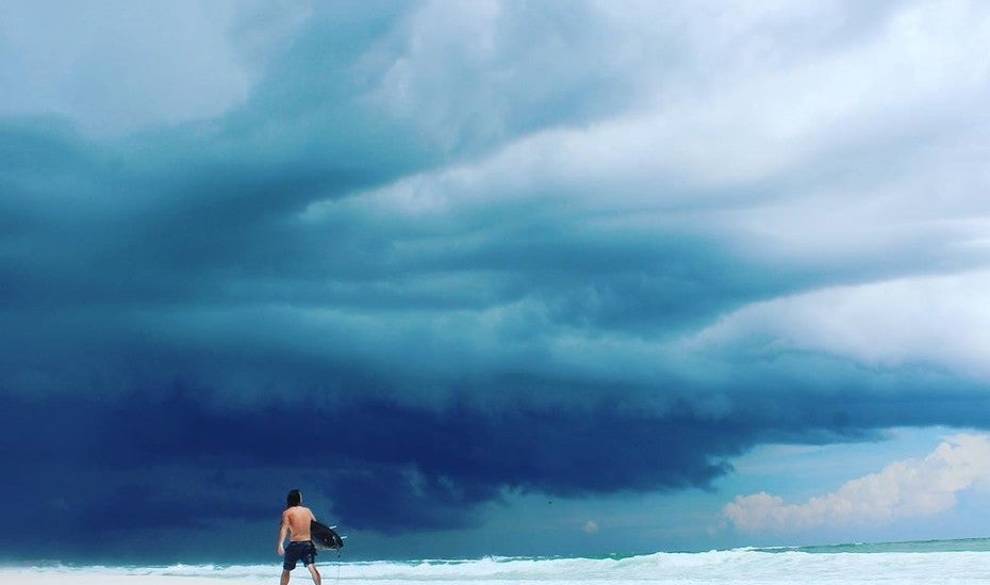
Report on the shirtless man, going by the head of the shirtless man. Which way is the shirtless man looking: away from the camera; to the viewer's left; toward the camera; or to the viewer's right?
away from the camera

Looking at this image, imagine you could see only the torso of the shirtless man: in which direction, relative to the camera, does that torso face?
away from the camera
